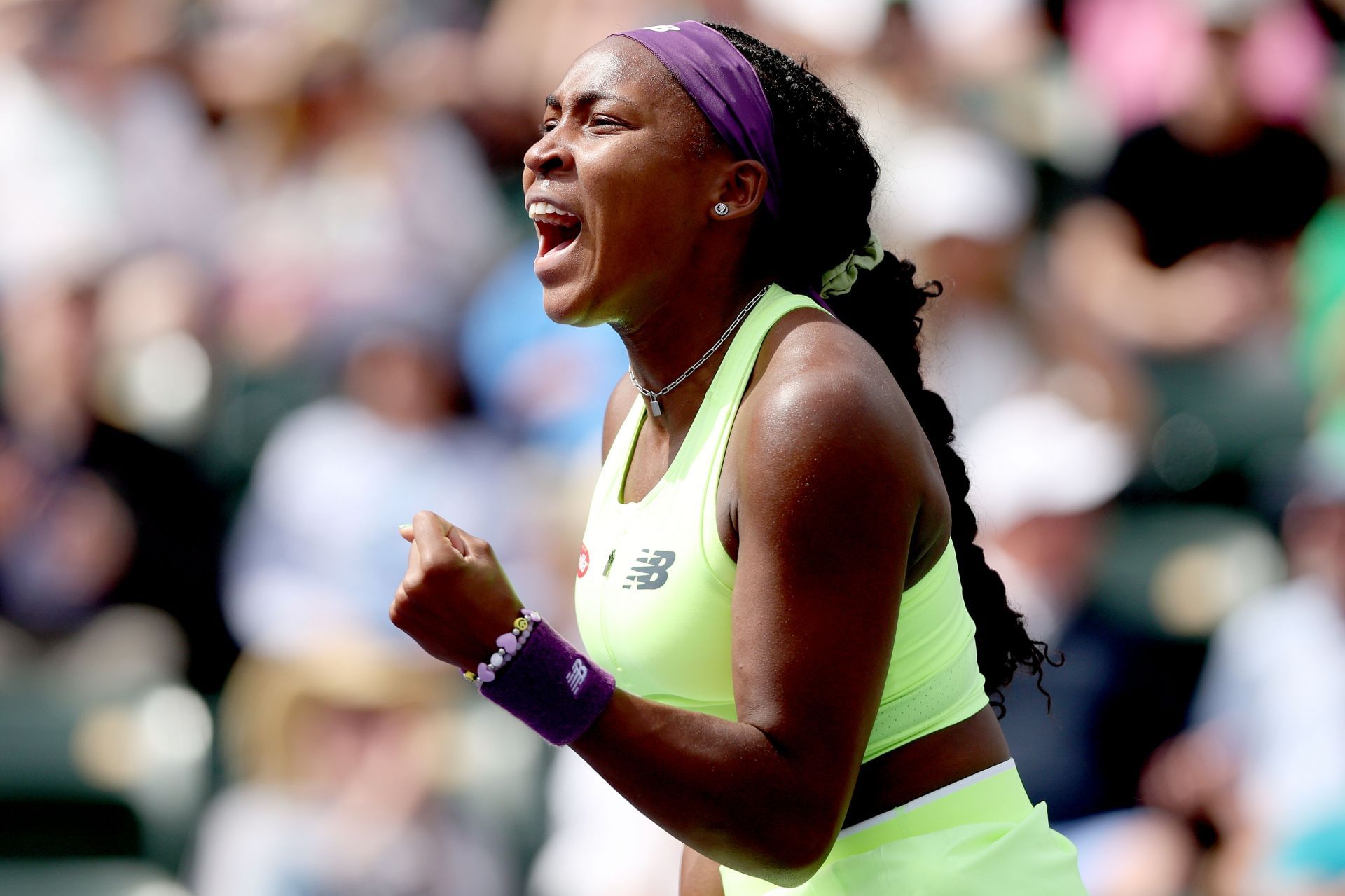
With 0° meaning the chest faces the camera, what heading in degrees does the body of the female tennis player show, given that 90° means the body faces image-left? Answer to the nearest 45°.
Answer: approximately 45°
